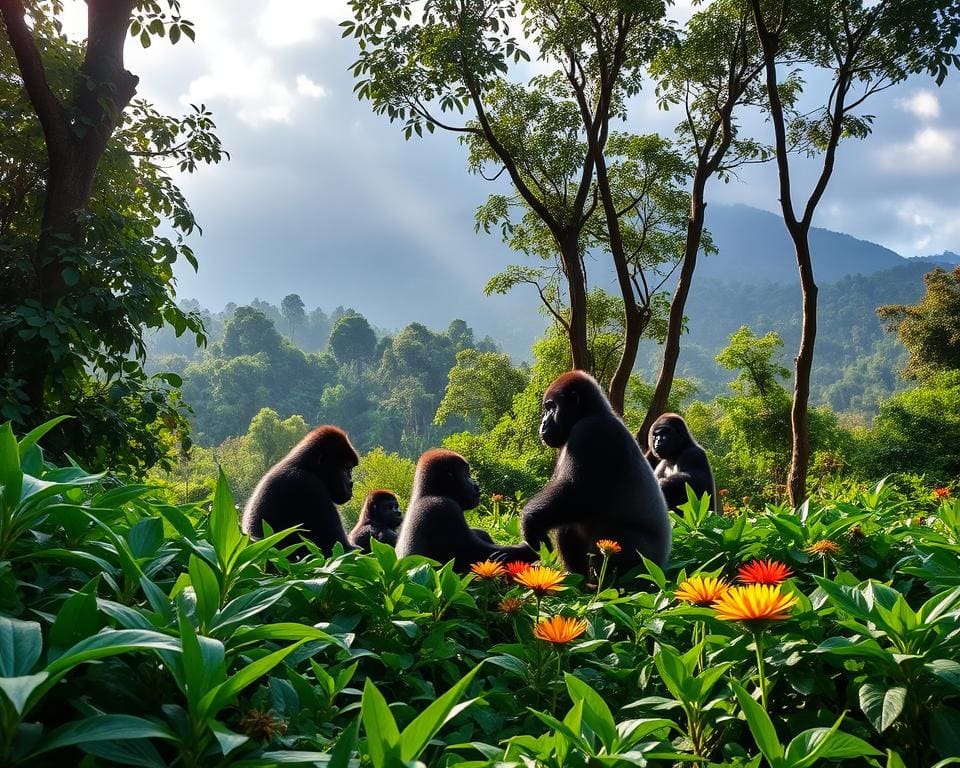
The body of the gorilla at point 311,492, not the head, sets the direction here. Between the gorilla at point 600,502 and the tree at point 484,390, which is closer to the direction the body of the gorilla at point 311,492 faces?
the gorilla

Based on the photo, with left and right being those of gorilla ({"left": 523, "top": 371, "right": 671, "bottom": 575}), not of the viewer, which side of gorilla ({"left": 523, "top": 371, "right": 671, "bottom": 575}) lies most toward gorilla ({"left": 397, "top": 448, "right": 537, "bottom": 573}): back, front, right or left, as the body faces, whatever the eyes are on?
front

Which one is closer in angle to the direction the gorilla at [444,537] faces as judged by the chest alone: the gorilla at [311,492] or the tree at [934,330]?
the tree

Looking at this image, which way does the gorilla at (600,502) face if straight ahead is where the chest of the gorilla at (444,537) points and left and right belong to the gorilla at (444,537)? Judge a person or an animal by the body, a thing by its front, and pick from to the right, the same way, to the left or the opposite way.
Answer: the opposite way

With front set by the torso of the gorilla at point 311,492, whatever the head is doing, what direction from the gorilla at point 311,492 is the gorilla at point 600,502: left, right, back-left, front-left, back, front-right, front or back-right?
front-right

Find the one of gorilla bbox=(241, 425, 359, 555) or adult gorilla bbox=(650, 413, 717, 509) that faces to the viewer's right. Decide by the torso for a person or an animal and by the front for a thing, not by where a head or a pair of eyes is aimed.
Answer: the gorilla

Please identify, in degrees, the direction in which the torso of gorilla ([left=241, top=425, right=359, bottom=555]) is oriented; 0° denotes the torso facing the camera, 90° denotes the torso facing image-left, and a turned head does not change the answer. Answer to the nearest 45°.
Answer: approximately 270°

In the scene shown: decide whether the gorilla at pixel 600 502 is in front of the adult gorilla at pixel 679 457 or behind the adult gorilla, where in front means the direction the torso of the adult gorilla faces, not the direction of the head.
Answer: in front

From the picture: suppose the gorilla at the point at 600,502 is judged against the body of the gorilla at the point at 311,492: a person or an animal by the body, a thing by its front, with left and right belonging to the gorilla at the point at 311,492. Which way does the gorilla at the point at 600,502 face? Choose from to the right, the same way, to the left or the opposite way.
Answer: the opposite way

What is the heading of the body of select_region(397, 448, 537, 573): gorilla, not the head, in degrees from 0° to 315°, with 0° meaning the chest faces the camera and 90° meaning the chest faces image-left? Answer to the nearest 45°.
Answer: approximately 270°

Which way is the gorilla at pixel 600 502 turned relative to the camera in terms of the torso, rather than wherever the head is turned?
to the viewer's left

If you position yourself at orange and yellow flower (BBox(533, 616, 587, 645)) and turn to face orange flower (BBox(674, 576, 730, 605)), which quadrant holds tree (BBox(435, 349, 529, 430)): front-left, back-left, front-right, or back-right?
front-left

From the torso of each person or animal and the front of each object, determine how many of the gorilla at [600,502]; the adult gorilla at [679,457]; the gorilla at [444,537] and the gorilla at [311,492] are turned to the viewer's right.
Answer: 2

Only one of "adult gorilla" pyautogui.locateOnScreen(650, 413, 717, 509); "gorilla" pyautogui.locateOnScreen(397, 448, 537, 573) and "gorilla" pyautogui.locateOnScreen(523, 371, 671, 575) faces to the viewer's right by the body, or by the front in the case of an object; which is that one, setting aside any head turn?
"gorilla" pyautogui.locateOnScreen(397, 448, 537, 573)

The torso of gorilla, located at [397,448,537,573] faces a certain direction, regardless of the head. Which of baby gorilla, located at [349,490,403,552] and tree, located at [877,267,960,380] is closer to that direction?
the tree

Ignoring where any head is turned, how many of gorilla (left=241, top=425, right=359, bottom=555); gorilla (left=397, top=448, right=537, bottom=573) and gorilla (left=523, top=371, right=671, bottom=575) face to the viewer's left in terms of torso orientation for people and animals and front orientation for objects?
1

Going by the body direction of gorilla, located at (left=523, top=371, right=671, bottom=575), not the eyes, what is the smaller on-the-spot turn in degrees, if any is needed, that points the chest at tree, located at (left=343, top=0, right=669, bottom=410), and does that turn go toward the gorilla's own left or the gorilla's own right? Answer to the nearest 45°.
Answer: approximately 90° to the gorilla's own right

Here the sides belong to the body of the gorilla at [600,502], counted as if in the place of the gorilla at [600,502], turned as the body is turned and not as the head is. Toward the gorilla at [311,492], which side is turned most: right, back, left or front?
front
